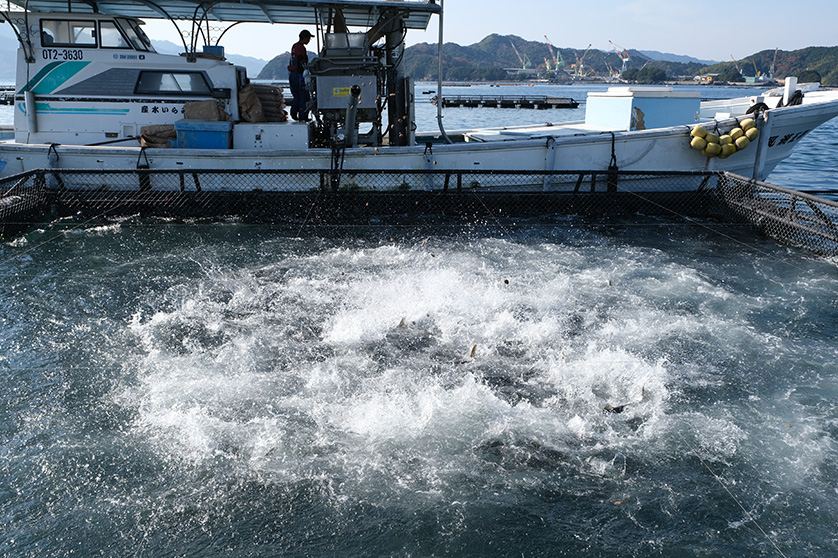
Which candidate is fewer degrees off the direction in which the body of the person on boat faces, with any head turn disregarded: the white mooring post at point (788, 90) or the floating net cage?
the white mooring post

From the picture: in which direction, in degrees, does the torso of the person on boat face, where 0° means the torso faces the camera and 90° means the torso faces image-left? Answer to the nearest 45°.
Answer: approximately 270°

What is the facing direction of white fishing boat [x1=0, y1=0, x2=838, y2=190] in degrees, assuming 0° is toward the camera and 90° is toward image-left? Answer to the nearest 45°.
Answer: approximately 270°
